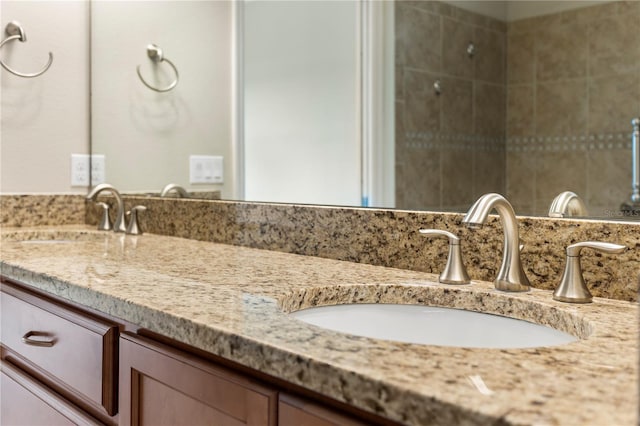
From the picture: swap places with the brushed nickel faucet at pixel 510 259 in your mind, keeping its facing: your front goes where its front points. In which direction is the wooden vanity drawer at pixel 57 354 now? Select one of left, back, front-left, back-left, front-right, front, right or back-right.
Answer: front-right

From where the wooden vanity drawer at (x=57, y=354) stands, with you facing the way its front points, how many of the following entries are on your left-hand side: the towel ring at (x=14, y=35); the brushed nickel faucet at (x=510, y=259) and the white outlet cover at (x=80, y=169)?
1

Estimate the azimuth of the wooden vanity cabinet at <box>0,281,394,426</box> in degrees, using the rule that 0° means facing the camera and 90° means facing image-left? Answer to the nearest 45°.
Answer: approximately 45°

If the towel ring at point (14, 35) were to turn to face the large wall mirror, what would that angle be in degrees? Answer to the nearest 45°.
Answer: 0° — it already faces it

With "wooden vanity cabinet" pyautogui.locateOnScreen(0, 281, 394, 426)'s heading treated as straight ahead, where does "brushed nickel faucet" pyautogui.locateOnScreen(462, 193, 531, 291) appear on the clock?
The brushed nickel faucet is roughly at 8 o'clock from the wooden vanity cabinet.

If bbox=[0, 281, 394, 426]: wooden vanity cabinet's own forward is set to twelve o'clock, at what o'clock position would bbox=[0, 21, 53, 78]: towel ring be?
The towel ring is roughly at 4 o'clock from the wooden vanity cabinet.

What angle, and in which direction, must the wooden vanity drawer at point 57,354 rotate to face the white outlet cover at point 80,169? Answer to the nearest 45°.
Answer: approximately 135° to its right

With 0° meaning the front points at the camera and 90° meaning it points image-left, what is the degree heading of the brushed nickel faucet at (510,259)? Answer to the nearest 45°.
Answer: approximately 45°

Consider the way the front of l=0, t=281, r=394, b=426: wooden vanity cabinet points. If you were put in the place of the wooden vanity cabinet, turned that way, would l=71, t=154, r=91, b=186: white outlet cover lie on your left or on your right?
on your right

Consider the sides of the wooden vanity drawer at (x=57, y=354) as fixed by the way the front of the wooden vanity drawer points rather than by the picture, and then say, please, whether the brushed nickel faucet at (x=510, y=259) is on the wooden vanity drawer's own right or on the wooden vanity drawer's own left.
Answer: on the wooden vanity drawer's own left
